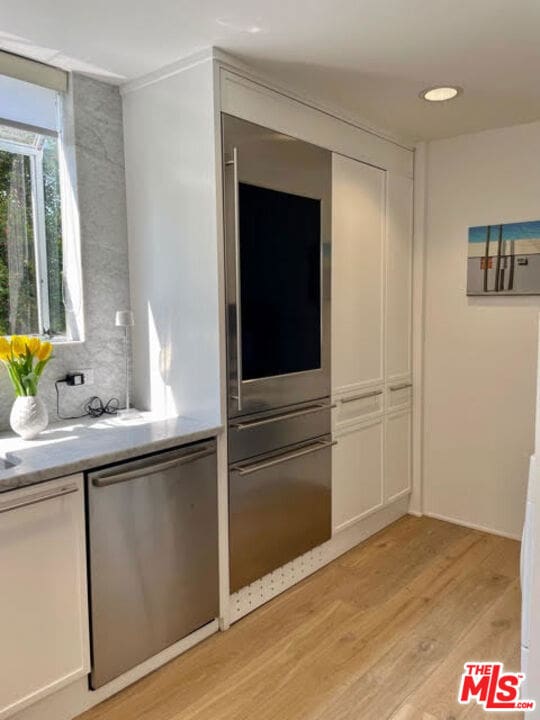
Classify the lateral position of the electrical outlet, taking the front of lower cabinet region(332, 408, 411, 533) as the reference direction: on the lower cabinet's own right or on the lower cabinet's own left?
on the lower cabinet's own right

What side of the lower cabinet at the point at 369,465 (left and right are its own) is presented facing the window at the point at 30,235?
right

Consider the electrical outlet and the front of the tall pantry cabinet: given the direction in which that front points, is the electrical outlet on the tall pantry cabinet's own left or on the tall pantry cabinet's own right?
on the tall pantry cabinet's own right

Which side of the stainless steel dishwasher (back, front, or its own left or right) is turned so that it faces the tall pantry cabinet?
left

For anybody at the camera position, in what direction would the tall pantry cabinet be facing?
facing the viewer and to the right of the viewer

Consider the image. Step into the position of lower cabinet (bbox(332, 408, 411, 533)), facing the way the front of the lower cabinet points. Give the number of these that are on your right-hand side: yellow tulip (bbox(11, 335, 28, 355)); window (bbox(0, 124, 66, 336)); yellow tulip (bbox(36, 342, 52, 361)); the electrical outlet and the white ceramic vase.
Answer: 5

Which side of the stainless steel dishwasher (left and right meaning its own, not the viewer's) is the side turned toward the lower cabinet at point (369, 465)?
left

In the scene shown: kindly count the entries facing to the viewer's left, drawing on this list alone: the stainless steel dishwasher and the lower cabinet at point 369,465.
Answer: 0

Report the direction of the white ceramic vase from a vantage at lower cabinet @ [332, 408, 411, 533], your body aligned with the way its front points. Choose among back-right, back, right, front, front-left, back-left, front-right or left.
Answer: right

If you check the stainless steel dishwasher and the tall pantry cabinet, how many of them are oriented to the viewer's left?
0
